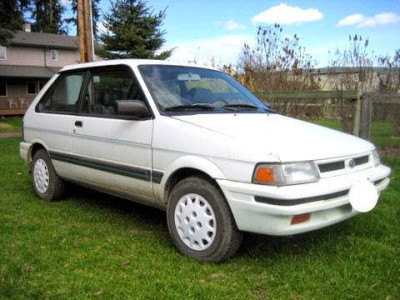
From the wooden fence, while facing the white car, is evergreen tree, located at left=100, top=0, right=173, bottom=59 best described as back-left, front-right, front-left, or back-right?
back-right

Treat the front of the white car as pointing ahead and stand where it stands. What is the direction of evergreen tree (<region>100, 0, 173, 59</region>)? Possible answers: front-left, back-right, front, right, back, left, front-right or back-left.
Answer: back-left

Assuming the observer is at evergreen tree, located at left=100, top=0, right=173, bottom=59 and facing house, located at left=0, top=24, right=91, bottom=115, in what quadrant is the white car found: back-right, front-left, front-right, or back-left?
back-left

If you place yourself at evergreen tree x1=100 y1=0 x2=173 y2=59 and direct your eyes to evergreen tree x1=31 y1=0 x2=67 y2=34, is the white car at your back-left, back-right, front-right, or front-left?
back-left

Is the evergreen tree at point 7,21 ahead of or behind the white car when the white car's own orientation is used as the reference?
behind

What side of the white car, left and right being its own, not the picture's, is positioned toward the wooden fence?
left

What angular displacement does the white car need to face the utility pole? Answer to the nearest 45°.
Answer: approximately 135° to its left

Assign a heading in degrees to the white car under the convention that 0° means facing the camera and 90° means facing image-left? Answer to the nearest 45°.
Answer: approximately 315°

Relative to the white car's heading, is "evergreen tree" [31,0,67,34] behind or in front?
behind
